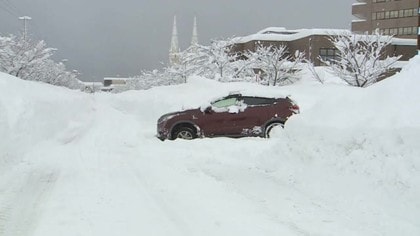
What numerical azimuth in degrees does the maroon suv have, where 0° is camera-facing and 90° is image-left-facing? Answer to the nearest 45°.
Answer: approximately 90°

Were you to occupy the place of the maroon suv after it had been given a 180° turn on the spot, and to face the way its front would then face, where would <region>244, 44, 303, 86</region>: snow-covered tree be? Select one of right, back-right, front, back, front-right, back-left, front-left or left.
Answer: left
